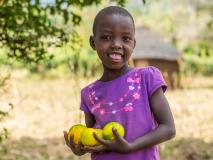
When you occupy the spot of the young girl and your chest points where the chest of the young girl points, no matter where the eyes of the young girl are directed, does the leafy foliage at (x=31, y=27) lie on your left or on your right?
on your right

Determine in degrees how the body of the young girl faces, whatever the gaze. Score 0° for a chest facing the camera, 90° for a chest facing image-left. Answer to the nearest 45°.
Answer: approximately 45°

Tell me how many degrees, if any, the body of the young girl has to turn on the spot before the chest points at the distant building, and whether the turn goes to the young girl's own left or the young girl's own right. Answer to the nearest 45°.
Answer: approximately 135° to the young girl's own right
